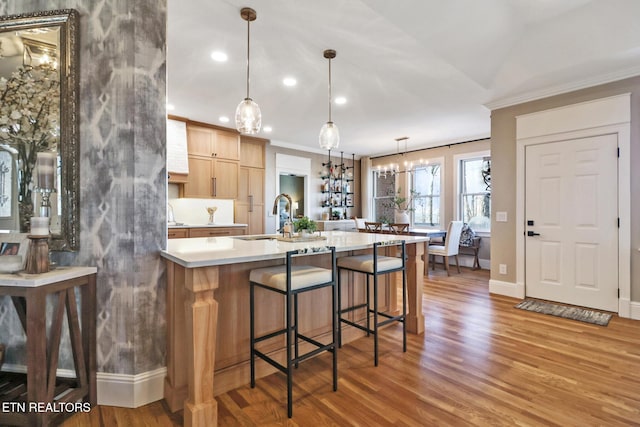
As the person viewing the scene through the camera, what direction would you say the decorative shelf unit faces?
facing the viewer and to the right of the viewer

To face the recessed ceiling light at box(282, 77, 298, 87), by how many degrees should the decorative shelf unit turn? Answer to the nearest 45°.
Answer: approximately 45° to its right

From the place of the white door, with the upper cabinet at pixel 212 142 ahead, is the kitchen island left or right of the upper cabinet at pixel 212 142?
left

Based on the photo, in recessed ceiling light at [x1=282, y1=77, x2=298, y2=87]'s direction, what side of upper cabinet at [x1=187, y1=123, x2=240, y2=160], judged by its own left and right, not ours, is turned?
front

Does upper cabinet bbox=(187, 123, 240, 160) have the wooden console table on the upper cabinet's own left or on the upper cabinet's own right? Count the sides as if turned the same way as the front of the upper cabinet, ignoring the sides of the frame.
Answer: on the upper cabinet's own right

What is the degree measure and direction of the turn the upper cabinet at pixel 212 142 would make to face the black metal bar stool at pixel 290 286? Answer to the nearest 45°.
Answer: approximately 45° to its right
